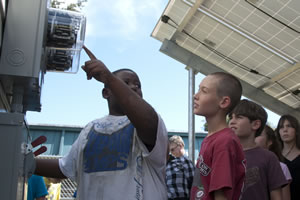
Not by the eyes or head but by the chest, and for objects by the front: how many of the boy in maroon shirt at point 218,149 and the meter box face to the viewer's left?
1

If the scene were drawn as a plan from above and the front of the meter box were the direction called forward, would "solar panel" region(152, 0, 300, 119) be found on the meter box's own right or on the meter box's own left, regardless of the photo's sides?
on the meter box's own left

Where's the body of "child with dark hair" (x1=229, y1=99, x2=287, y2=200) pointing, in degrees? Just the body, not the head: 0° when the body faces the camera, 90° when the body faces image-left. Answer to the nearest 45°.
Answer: approximately 45°

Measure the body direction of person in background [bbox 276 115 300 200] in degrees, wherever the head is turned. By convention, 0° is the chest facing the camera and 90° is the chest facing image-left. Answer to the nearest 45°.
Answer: approximately 45°

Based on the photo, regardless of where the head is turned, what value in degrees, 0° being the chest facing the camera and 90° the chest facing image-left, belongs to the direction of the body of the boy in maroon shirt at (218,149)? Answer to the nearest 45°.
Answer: approximately 90°

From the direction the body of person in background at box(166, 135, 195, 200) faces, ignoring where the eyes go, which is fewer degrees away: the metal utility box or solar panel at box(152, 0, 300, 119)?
the metal utility box

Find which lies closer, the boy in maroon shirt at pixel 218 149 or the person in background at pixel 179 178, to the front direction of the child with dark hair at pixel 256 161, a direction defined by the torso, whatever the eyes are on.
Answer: the boy in maroon shirt

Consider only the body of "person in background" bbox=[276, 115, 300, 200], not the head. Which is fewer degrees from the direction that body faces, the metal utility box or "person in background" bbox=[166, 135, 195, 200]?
the metal utility box

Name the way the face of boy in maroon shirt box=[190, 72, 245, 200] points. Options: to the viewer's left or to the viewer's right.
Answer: to the viewer's left
